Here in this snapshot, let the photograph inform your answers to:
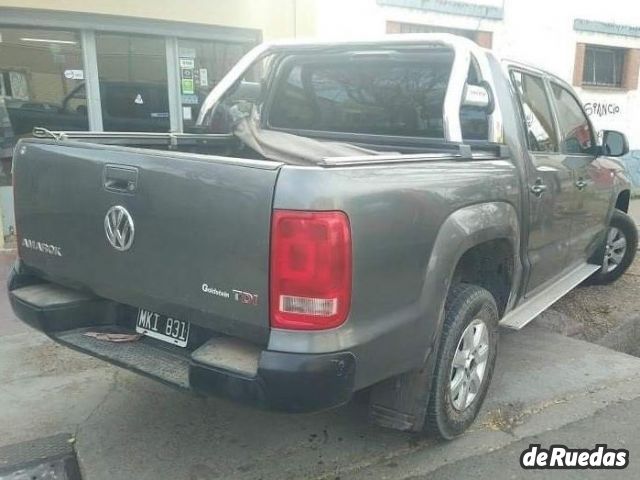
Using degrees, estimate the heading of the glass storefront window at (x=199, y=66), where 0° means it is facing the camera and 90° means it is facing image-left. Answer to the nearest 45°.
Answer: approximately 0°

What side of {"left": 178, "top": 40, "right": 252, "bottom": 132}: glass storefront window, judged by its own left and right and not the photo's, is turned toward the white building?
left

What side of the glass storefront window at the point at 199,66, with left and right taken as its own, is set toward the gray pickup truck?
front

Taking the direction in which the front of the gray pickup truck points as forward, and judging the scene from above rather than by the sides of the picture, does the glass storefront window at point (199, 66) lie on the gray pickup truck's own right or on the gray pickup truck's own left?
on the gray pickup truck's own left

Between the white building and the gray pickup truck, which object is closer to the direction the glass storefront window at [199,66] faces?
the gray pickup truck

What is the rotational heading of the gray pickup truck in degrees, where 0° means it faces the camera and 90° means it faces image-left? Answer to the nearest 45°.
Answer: approximately 225°

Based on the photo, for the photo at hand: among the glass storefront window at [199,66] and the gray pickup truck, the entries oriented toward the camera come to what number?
1

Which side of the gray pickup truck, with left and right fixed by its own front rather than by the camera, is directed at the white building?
front

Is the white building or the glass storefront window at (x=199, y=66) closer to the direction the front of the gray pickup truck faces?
the white building
